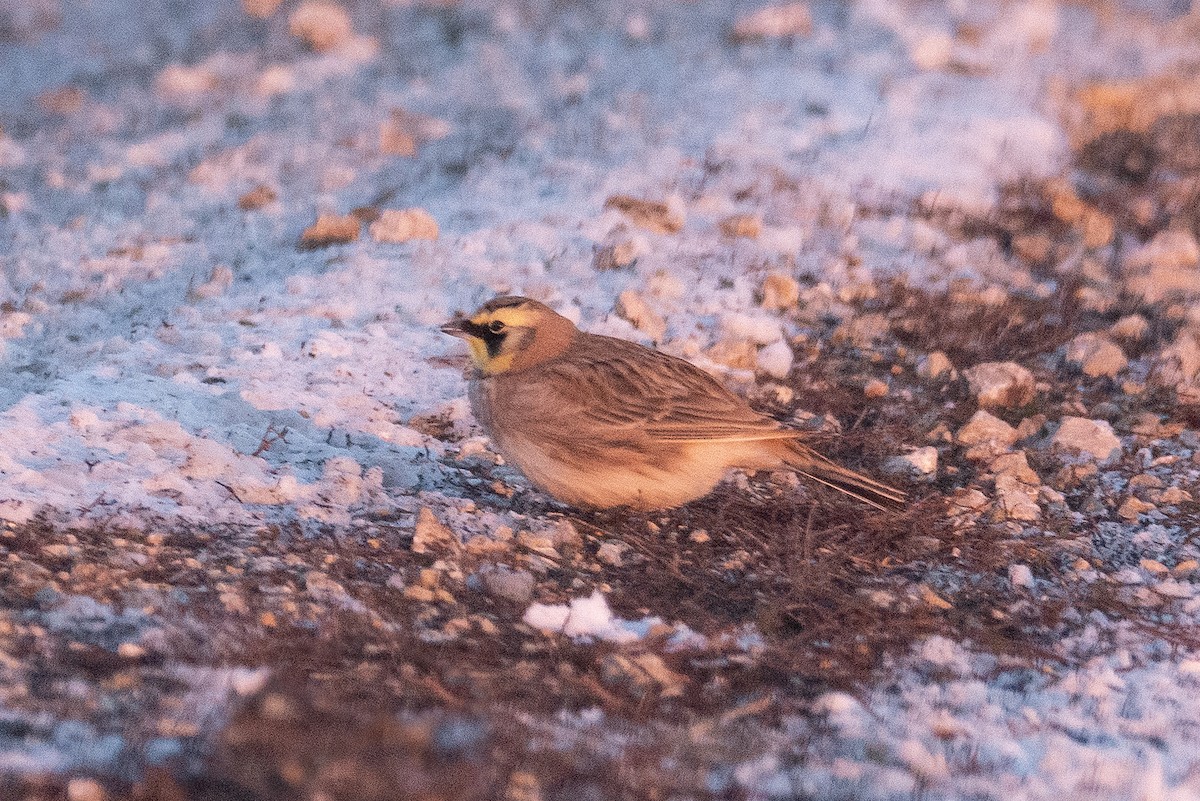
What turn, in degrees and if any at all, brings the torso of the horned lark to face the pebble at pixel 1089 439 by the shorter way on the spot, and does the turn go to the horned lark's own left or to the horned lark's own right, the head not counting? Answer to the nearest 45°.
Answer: approximately 135° to the horned lark's own right

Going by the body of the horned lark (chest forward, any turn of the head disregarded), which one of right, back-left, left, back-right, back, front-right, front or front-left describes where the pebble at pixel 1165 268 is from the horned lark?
back-right

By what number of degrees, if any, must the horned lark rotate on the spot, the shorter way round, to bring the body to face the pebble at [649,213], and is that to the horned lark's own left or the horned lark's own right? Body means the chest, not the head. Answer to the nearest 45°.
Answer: approximately 90° to the horned lark's own right

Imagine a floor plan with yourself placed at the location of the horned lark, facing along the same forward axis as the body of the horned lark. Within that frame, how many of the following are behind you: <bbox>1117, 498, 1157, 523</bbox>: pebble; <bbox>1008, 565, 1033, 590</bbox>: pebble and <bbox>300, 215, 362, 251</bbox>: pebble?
2

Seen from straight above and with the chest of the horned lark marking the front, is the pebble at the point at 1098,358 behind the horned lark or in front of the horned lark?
behind

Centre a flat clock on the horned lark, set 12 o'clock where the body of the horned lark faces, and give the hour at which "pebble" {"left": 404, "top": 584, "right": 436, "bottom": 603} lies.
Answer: The pebble is roughly at 10 o'clock from the horned lark.

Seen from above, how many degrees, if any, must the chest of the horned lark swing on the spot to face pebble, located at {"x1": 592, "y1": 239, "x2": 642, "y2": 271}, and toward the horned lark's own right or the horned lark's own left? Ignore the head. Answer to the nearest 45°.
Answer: approximately 90° to the horned lark's own right

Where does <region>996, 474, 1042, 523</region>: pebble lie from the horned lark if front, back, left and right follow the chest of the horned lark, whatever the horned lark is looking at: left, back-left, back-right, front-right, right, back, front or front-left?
back

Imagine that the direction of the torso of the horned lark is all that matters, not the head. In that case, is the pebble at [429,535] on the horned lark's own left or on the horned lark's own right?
on the horned lark's own left

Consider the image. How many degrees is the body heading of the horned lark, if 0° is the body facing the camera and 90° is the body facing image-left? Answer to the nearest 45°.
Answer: approximately 90°

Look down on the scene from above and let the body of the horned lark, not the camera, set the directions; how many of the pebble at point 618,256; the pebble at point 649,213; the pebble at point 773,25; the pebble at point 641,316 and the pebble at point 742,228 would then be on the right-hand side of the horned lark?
5

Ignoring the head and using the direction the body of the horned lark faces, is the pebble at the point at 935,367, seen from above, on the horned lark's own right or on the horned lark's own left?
on the horned lark's own right

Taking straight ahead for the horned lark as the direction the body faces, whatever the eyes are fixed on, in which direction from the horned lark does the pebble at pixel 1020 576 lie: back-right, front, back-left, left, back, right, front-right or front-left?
back

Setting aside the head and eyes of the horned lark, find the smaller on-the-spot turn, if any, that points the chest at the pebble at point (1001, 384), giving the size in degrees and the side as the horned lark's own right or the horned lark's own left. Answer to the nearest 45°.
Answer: approximately 135° to the horned lark's own right

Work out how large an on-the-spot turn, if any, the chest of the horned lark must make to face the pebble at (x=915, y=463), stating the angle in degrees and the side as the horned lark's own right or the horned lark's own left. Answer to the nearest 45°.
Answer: approximately 135° to the horned lark's own right

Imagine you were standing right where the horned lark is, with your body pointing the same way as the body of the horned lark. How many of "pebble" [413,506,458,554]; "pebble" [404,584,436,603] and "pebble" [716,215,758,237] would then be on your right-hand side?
1
